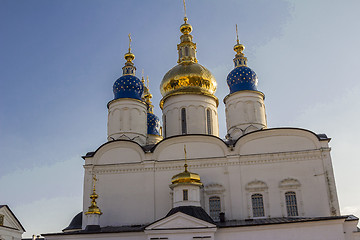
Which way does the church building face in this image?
toward the camera
